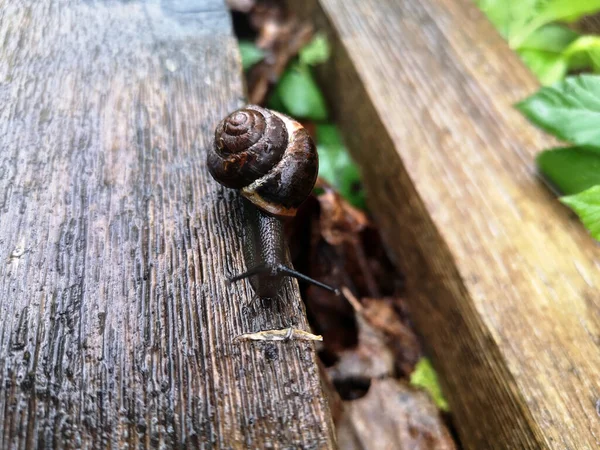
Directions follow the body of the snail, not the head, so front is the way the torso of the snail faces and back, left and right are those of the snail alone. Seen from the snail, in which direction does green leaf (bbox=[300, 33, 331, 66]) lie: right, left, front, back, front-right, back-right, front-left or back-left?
back

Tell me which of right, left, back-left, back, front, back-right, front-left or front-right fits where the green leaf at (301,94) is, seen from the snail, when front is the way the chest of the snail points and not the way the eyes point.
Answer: back

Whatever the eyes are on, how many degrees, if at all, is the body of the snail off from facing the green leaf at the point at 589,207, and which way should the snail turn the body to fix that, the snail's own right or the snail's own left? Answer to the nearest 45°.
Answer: approximately 90° to the snail's own left

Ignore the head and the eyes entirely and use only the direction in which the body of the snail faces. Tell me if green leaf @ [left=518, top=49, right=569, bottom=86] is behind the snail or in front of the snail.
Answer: behind

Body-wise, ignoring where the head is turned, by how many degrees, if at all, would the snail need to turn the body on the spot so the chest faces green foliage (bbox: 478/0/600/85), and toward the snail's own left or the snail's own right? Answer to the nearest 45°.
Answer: approximately 135° to the snail's own left

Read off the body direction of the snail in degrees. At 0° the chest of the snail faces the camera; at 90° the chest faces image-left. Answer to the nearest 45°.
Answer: approximately 0°

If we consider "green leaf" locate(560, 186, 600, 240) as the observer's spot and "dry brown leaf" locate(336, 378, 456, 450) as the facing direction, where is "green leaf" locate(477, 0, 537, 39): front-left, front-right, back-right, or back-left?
back-right
